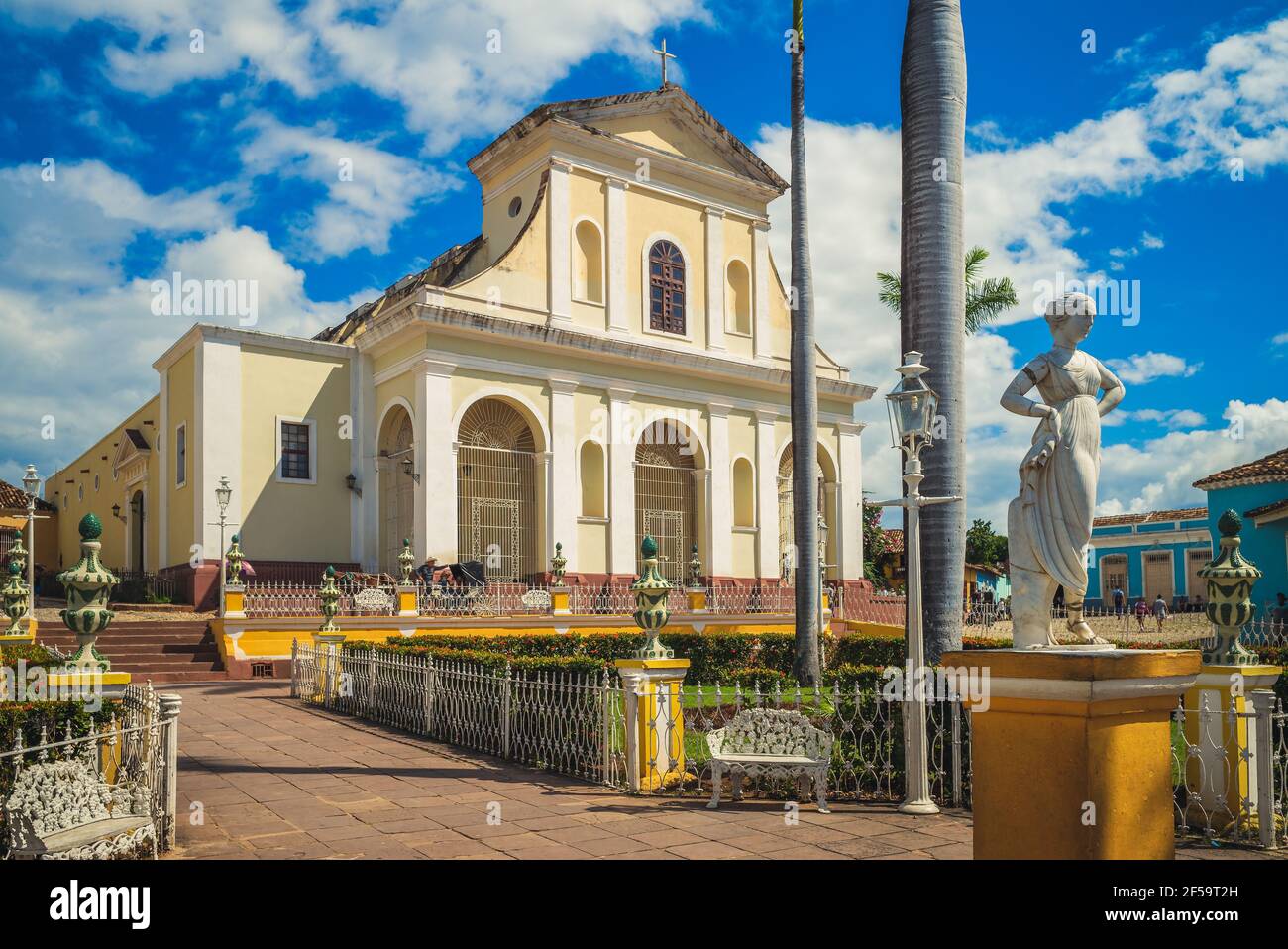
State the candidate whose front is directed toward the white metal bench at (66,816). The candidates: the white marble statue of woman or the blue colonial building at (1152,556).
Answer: the blue colonial building

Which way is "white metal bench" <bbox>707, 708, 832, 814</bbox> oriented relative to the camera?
toward the camera

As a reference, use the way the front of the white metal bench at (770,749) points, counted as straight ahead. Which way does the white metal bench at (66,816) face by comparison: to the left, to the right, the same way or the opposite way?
to the left

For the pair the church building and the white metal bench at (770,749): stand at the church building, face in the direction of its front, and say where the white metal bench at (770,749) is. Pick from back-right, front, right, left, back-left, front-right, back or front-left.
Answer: front-right

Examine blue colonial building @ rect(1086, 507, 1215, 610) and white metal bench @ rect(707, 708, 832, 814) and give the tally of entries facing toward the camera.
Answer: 2

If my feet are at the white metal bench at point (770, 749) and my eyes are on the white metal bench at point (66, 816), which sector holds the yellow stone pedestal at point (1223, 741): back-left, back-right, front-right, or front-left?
back-left

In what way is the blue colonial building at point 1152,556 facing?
toward the camera

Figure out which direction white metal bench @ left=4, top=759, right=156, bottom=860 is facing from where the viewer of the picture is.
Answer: facing the viewer and to the right of the viewer

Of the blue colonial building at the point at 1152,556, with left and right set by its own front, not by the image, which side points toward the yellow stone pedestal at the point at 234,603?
front

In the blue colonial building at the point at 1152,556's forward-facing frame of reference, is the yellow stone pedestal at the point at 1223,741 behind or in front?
in front

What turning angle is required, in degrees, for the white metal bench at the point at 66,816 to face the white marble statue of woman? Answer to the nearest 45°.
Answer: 0° — it already faces it

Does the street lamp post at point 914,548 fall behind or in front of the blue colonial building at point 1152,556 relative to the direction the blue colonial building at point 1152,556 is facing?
in front

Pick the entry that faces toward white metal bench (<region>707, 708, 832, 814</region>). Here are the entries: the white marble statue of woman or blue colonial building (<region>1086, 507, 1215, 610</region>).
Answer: the blue colonial building

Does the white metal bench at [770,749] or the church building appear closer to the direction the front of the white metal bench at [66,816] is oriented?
the white metal bench

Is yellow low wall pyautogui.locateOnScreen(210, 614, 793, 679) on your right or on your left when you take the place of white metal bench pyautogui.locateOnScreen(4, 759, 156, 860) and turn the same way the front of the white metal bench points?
on your left
